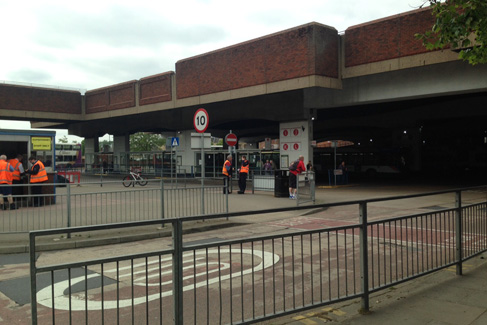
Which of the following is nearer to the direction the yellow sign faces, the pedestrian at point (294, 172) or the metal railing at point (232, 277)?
the metal railing

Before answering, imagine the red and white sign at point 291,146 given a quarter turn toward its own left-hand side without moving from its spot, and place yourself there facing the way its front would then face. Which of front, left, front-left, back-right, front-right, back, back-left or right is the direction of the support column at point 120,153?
back-left

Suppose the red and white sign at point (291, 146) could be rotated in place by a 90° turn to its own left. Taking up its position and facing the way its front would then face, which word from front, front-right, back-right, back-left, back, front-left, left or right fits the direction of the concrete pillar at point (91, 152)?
back-left

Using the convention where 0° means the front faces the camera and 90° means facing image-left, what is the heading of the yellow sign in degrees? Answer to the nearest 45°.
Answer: approximately 0°

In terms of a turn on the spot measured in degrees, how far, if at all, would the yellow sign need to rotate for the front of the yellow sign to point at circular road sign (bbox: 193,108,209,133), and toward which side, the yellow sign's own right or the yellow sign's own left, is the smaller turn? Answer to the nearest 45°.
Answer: approximately 45° to the yellow sign's own left

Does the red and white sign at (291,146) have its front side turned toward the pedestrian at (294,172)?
yes

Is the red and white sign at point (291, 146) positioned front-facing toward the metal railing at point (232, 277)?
yes

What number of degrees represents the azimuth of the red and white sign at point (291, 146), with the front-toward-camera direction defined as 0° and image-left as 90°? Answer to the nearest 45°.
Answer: approximately 0°

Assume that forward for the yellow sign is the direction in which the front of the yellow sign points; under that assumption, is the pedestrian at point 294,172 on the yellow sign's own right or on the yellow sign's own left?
on the yellow sign's own left

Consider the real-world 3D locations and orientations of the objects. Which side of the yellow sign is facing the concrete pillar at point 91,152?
back

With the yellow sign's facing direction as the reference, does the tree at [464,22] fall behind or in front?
in front
